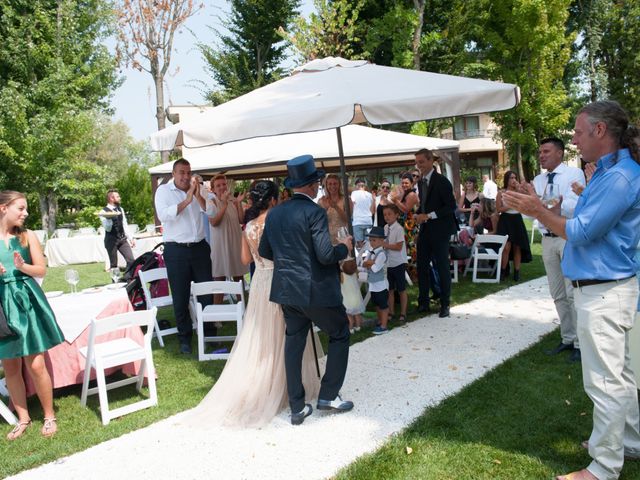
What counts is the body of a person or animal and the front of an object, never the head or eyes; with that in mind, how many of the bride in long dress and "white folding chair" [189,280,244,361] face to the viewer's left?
0

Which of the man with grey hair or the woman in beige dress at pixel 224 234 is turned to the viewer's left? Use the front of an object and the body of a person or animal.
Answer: the man with grey hair

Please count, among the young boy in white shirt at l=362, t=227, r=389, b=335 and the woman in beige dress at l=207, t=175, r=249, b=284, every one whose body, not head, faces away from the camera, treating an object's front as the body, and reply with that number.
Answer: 0

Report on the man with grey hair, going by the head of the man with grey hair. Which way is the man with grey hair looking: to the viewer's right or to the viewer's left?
to the viewer's left

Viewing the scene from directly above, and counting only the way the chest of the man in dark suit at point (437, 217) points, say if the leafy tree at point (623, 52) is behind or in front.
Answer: behind

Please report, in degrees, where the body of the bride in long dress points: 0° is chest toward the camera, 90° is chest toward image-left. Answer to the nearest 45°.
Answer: approximately 225°

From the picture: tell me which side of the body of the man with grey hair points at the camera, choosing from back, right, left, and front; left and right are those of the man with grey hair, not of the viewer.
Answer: left

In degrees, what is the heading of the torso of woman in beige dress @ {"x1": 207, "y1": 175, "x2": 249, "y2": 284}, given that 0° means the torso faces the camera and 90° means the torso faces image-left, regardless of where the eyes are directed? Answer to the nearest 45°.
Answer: approximately 315°

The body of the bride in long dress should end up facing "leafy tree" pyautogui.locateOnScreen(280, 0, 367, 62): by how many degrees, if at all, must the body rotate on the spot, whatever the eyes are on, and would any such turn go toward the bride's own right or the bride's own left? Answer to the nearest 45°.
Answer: approximately 45° to the bride's own left

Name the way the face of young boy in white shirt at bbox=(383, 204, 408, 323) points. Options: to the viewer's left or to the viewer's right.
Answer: to the viewer's left
